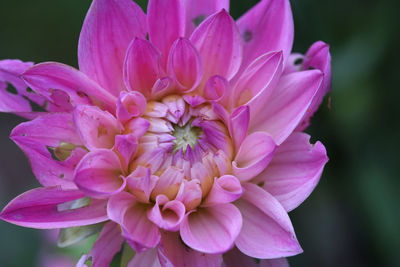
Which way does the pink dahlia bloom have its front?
toward the camera
